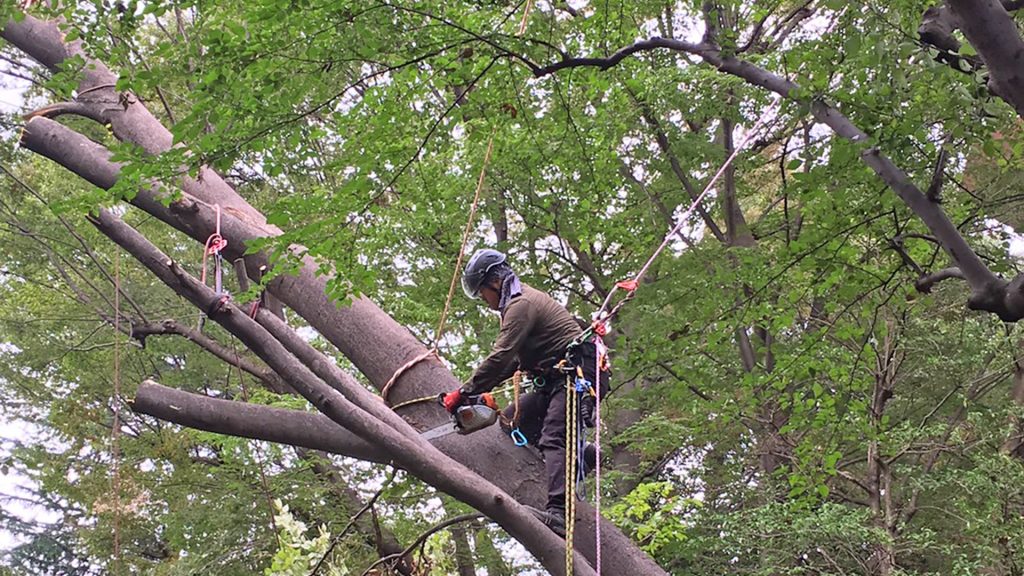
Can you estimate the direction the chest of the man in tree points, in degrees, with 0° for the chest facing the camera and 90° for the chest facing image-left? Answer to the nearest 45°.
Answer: approximately 90°

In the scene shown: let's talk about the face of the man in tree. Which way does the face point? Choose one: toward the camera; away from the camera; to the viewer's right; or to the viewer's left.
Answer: to the viewer's left
